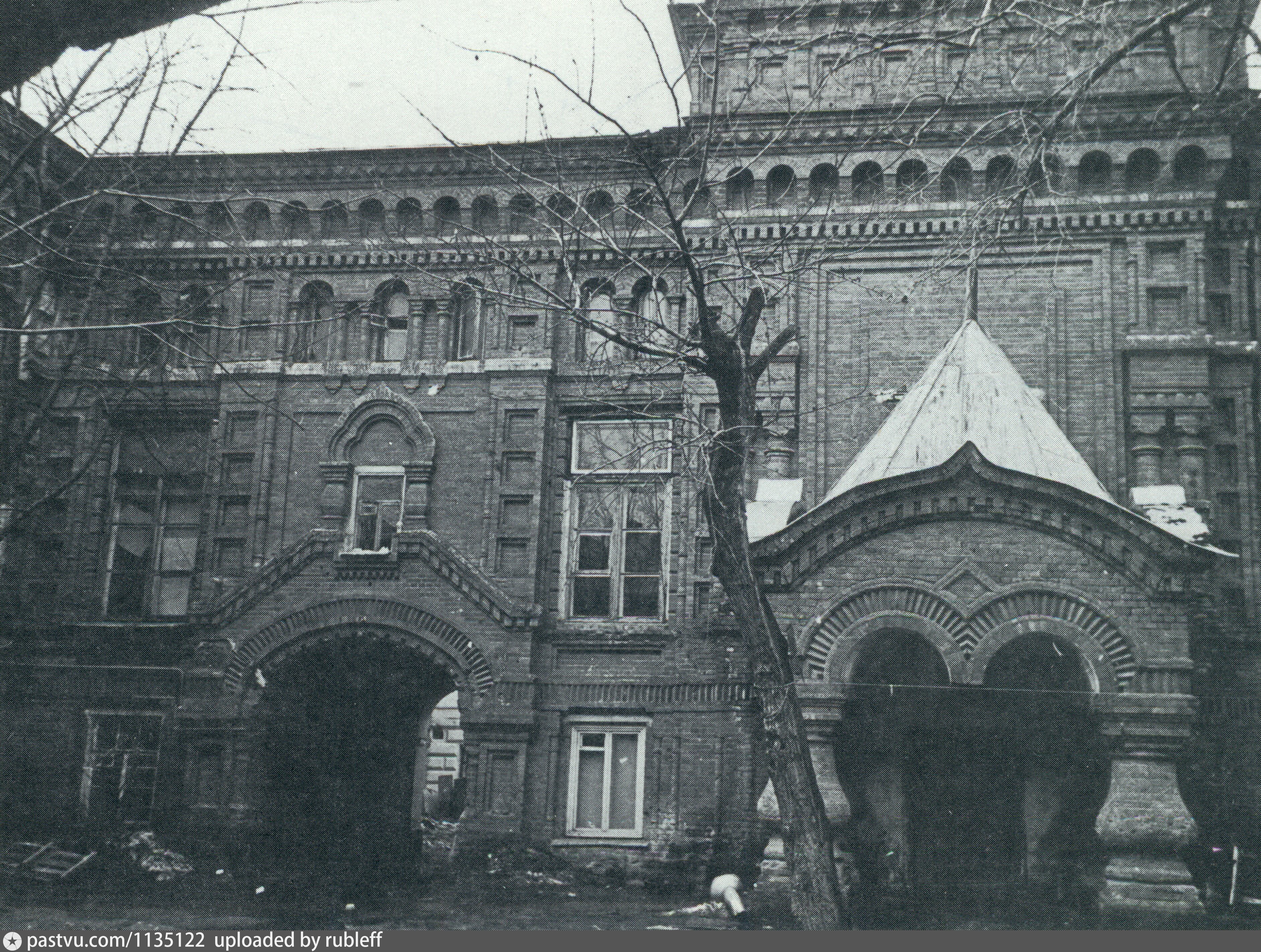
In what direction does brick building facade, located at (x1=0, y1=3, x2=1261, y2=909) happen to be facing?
toward the camera
